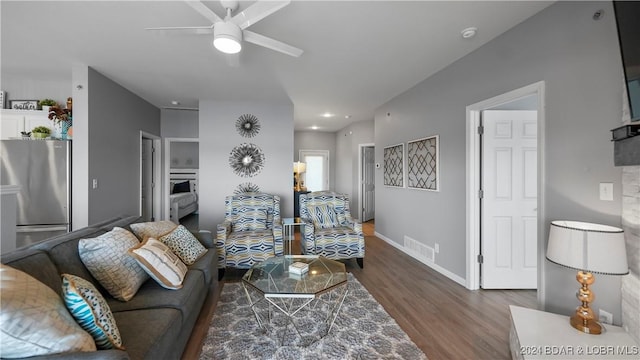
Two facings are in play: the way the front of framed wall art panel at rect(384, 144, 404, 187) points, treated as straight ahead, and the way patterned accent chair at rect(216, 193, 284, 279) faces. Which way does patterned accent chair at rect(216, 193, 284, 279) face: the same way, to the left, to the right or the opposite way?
to the left

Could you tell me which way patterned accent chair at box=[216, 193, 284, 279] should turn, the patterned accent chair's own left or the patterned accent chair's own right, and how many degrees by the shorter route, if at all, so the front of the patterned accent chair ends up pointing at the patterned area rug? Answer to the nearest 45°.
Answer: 0° — it already faces it

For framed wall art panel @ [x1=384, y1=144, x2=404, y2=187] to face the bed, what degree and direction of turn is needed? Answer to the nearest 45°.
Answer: approximately 45° to its right

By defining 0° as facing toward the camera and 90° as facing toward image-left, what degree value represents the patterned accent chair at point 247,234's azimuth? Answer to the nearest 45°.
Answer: approximately 0°

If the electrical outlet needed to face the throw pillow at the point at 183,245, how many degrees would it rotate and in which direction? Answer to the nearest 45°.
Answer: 0° — it already faces it

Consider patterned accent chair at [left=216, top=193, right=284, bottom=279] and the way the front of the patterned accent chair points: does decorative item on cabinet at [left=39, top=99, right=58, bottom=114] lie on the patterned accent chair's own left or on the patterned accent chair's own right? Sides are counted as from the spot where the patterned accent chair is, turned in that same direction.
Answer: on the patterned accent chair's own right

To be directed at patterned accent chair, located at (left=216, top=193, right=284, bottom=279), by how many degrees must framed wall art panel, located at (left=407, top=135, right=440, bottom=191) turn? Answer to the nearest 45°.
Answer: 0° — it already faces it

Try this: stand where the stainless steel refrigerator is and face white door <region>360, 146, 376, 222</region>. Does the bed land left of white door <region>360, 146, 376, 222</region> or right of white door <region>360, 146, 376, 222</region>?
left

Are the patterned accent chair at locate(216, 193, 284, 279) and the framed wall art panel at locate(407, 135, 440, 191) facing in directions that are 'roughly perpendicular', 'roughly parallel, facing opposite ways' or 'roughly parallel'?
roughly perpendicular

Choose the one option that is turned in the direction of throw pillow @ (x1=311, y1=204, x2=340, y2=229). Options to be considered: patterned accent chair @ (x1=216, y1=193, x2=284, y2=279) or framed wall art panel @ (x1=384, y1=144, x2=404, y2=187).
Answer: the framed wall art panel

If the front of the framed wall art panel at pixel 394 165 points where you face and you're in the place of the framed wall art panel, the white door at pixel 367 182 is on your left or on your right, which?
on your right

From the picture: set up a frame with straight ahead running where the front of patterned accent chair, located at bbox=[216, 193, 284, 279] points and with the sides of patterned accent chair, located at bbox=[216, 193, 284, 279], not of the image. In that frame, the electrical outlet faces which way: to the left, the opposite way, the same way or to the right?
to the right

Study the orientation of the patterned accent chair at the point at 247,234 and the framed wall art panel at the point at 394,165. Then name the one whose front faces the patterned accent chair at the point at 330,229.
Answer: the framed wall art panel

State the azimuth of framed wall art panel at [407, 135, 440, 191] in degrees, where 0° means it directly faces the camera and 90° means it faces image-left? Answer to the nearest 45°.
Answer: approximately 45°
